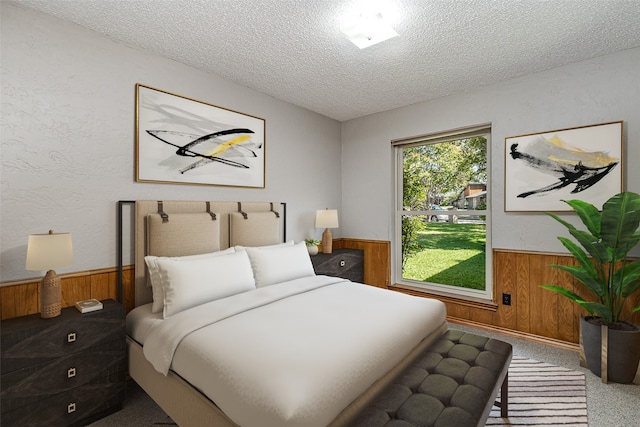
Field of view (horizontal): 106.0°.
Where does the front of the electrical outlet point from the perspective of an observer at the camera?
facing the viewer

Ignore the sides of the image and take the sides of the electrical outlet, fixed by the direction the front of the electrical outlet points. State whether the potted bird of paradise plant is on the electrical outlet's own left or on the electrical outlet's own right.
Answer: on the electrical outlet's own left

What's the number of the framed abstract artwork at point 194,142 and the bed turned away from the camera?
0

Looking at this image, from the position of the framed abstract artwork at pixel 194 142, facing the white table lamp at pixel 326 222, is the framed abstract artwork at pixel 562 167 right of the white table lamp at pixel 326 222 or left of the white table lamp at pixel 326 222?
right

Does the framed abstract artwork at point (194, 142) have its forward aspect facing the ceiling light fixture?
yes

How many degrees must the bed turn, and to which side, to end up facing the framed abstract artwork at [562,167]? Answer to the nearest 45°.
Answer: approximately 45° to its left

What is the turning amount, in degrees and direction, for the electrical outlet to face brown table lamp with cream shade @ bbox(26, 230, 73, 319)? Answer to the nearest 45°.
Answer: approximately 45° to its right

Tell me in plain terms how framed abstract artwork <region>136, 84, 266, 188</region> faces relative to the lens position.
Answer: facing the viewer and to the right of the viewer

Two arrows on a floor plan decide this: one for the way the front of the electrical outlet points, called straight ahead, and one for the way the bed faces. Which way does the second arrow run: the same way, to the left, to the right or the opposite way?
to the left
